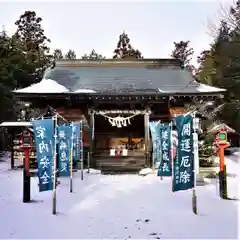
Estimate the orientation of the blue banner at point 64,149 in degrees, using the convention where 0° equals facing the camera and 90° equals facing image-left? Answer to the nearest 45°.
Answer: approximately 0°

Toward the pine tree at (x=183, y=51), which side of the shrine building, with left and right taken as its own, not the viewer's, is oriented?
back

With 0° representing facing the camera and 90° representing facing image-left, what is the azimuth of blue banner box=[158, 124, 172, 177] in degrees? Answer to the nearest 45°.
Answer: approximately 0°

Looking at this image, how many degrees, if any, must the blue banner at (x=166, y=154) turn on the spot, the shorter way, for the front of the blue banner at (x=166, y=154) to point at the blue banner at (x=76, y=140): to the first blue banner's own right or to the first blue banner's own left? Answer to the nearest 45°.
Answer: approximately 90° to the first blue banner's own right

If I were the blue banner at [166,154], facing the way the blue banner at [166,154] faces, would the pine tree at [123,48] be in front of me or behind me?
behind

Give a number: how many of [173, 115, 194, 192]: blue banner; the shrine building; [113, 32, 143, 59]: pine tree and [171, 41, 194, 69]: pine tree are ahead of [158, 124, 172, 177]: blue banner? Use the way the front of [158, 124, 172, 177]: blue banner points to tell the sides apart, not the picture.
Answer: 1

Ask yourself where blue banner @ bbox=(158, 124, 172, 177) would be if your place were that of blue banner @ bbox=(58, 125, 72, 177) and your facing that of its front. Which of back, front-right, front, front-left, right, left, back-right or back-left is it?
left

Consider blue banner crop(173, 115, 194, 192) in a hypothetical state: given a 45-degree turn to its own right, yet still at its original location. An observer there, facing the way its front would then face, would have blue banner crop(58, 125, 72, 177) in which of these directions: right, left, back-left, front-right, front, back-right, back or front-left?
right

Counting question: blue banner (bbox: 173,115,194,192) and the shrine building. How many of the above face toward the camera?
2

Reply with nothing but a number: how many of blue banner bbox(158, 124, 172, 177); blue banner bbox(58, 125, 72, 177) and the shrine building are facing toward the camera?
3

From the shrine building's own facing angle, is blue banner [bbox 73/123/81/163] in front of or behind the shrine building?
in front

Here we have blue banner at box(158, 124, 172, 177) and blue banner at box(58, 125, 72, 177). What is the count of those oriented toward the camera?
2
